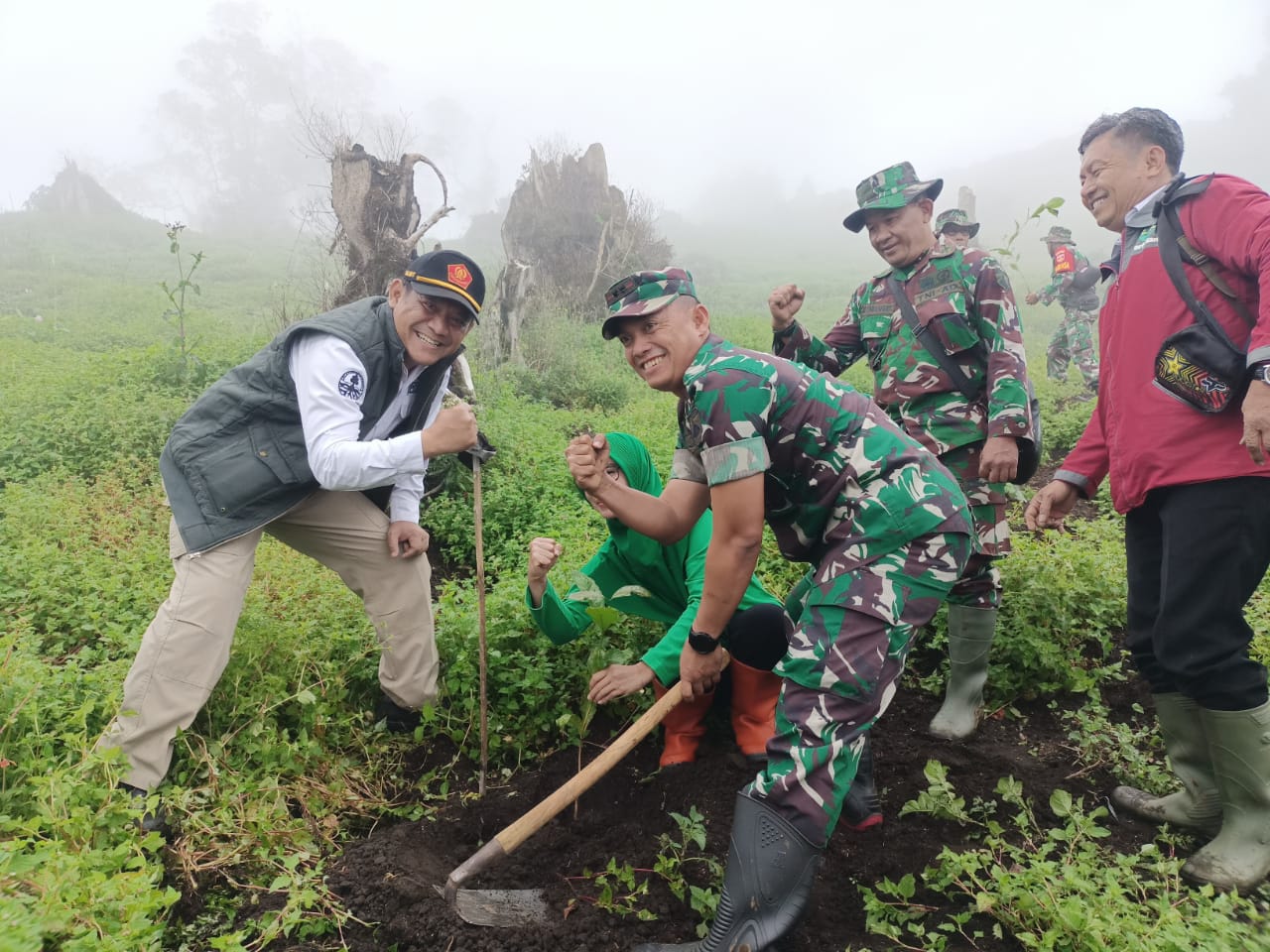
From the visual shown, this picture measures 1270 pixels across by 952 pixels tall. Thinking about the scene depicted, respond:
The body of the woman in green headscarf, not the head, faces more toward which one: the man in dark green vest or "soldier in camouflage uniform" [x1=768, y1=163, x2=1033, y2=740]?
the man in dark green vest

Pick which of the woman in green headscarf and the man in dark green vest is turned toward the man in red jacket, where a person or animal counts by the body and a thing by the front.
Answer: the man in dark green vest

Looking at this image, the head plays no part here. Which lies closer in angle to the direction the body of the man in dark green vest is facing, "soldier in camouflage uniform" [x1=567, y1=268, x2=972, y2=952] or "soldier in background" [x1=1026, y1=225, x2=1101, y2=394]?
the soldier in camouflage uniform

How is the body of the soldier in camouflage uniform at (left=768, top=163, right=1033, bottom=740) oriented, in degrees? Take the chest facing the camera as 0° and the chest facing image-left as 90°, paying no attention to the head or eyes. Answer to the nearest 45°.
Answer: approximately 45°

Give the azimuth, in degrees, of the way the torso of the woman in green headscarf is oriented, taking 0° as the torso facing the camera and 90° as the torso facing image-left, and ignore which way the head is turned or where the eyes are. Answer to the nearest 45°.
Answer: approximately 45°

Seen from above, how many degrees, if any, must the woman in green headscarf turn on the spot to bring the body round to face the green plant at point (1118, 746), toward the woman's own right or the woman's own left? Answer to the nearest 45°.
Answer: approximately 135° to the woman's own left

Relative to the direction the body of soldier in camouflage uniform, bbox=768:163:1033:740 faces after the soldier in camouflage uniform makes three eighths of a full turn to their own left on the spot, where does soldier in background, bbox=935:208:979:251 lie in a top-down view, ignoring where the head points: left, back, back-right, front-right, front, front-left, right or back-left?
left
